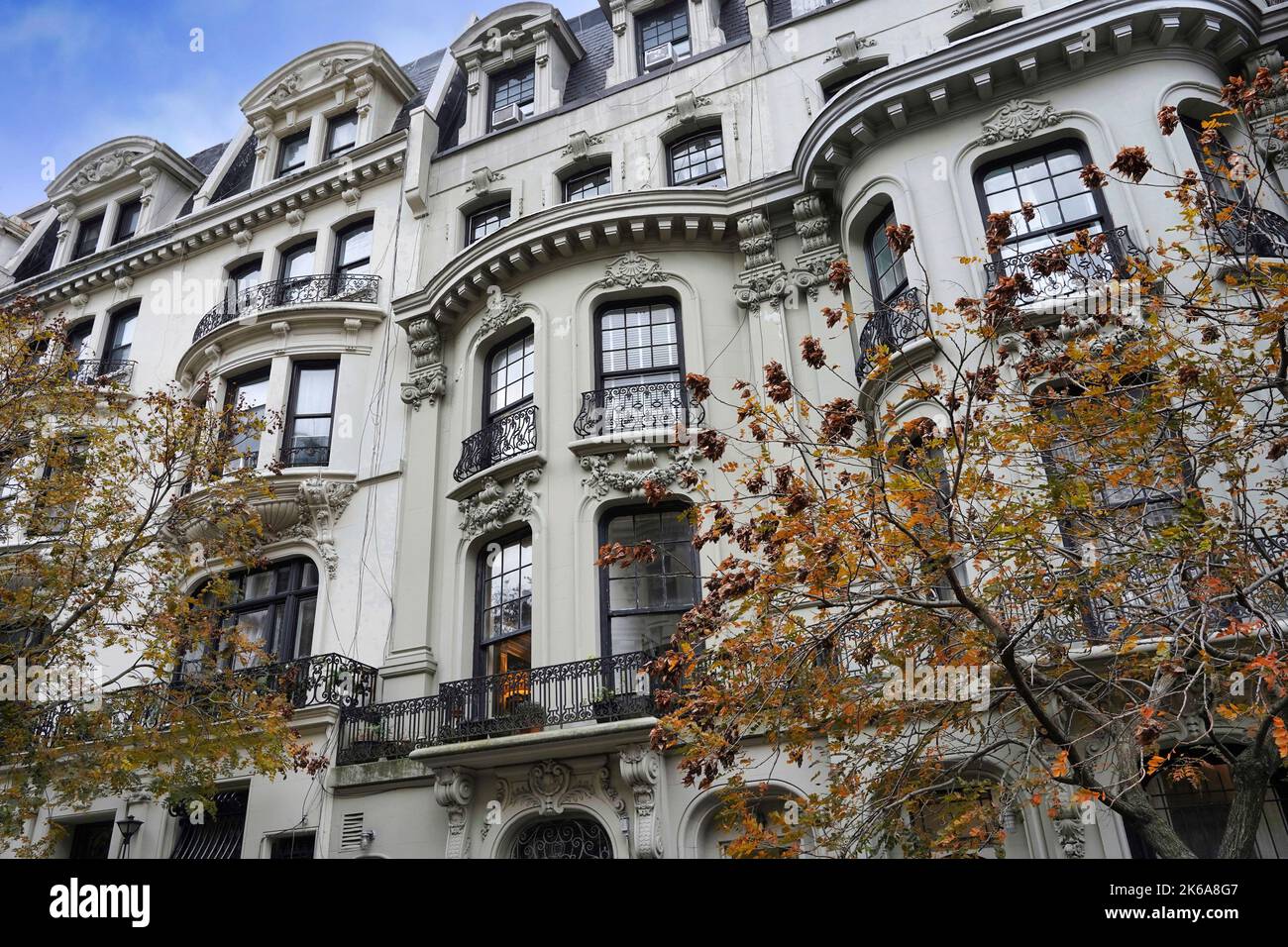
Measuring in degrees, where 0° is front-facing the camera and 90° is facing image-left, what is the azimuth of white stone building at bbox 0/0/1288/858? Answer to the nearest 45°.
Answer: approximately 45°

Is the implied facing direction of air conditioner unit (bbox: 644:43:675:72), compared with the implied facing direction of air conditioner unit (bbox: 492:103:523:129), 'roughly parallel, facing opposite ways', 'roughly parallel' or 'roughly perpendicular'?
roughly parallel

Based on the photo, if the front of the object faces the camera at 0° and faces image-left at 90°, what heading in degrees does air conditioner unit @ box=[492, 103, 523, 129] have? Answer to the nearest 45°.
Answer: approximately 45°

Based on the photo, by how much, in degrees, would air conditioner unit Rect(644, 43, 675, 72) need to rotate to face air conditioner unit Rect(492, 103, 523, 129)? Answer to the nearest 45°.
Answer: approximately 45° to its right
